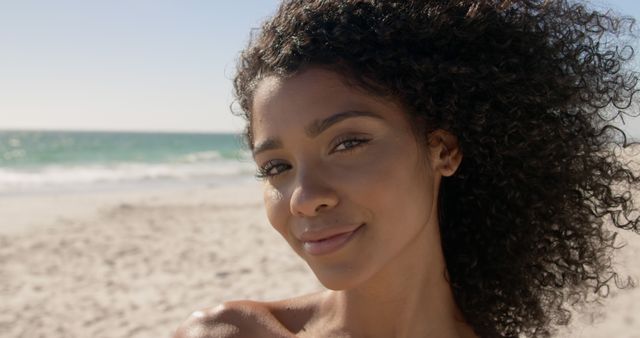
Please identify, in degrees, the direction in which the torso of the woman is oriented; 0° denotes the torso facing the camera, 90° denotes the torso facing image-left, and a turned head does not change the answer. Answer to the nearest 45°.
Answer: approximately 45°

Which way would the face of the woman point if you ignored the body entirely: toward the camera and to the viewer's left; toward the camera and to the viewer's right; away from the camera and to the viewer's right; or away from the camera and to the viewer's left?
toward the camera and to the viewer's left
